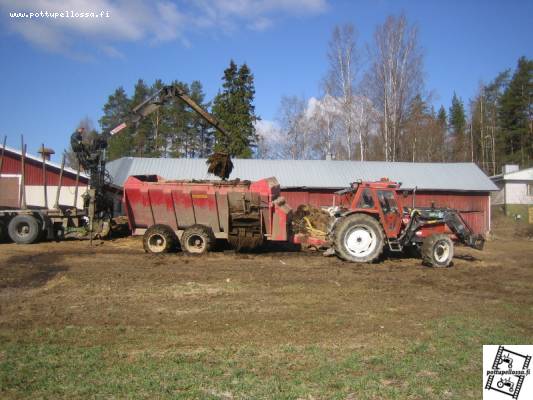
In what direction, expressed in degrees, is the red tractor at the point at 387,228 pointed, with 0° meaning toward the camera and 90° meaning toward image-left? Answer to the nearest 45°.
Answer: approximately 270°

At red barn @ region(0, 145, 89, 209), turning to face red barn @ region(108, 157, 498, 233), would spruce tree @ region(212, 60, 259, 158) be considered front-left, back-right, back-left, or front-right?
front-left

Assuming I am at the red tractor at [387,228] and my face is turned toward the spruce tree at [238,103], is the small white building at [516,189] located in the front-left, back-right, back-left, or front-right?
front-right

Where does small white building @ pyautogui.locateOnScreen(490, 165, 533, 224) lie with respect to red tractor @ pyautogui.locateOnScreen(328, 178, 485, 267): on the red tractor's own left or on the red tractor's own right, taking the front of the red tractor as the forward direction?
on the red tractor's own left

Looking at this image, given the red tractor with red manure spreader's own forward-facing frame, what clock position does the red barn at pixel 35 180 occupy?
The red barn is roughly at 7 o'clock from the red tractor with red manure spreader.

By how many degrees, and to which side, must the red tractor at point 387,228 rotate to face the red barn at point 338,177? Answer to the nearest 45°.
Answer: approximately 90° to its left

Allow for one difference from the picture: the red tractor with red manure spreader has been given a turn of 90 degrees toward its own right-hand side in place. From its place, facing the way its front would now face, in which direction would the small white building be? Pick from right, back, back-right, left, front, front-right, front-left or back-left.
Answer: back-left

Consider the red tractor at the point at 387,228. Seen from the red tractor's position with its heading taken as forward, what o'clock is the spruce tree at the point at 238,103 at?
The spruce tree is roughly at 8 o'clock from the red tractor.

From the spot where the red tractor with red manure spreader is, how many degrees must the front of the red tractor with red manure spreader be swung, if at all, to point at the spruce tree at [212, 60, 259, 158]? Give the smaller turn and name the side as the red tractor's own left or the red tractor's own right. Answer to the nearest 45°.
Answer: approximately 90° to the red tractor's own left

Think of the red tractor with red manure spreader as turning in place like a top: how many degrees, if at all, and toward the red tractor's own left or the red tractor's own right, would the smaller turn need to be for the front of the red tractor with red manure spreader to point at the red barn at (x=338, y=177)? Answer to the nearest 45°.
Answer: approximately 90° to the red tractor's own left

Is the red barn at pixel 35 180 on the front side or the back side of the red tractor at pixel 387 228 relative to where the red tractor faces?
on the back side

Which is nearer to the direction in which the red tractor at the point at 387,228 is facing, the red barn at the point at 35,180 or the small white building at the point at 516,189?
the small white building

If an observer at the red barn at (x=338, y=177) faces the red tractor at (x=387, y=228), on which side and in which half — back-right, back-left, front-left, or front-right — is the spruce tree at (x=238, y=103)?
back-right
